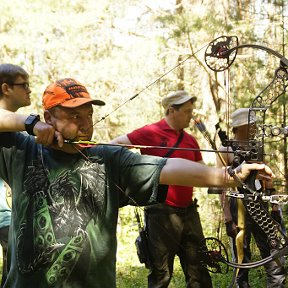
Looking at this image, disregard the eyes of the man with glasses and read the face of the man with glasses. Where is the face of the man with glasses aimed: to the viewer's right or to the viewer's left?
to the viewer's right

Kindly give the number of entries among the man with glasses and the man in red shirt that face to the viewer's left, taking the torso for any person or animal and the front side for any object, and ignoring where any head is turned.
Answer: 0

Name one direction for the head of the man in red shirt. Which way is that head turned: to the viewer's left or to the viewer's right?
to the viewer's right

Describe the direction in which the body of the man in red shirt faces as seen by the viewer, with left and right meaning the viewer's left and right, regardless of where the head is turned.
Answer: facing the viewer and to the right of the viewer

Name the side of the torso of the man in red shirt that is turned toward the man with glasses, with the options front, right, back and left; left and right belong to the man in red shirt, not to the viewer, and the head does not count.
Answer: right
